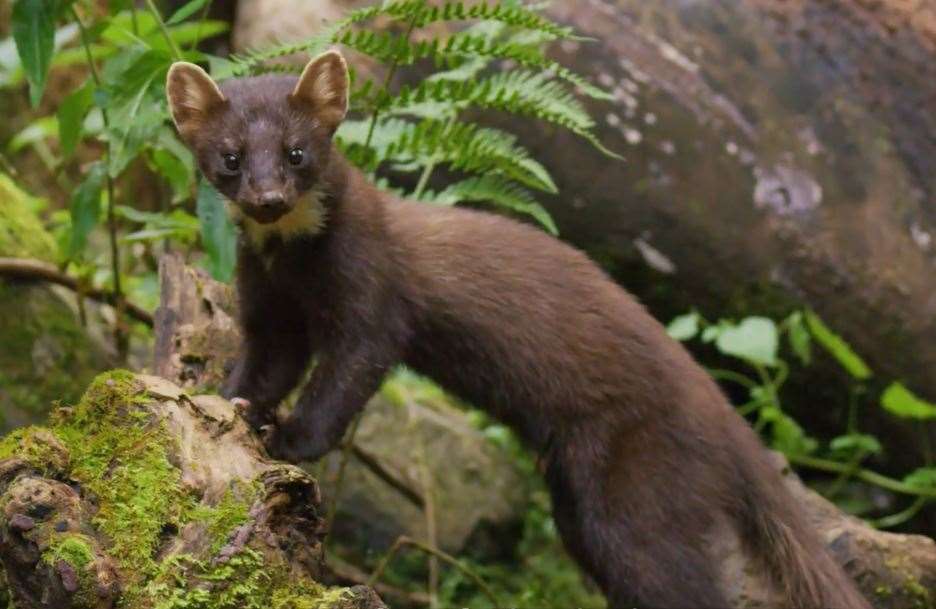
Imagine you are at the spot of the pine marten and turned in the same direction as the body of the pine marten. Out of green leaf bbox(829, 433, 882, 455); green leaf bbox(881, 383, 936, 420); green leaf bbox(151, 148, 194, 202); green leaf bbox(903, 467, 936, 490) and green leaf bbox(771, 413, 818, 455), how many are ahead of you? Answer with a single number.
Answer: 1

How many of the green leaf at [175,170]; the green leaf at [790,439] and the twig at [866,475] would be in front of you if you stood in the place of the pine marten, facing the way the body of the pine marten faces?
1

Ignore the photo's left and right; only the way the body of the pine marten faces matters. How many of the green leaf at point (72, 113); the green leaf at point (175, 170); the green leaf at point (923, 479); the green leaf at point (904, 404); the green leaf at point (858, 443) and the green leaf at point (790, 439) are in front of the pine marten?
2

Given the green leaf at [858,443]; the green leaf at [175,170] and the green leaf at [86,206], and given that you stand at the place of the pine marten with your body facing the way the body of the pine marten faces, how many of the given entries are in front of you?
2

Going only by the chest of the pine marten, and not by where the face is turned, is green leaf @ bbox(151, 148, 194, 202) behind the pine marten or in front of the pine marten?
in front

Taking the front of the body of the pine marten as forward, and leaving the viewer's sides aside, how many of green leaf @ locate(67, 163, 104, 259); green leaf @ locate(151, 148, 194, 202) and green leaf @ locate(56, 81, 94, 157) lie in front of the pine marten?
3

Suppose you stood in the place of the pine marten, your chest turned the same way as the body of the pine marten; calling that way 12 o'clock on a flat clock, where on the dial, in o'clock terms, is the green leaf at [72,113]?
The green leaf is roughly at 12 o'clock from the pine marten.

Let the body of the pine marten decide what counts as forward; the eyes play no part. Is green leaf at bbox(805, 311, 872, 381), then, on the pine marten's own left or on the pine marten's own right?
on the pine marten's own right

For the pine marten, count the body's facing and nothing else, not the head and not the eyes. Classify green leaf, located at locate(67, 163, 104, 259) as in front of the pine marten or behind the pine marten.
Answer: in front

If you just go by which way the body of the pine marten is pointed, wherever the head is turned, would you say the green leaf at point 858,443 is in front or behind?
behind

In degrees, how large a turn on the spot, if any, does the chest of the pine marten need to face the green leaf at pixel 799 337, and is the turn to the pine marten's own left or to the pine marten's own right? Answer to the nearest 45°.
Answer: approximately 135° to the pine marten's own right

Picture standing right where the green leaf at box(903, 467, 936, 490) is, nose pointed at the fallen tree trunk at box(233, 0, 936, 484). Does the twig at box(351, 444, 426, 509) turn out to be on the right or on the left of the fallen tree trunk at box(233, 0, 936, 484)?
left

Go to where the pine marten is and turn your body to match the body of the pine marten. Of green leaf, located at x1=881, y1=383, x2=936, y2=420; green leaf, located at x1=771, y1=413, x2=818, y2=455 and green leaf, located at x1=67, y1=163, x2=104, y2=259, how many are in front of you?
1

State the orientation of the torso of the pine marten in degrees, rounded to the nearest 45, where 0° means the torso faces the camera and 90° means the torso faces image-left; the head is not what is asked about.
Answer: approximately 90°
